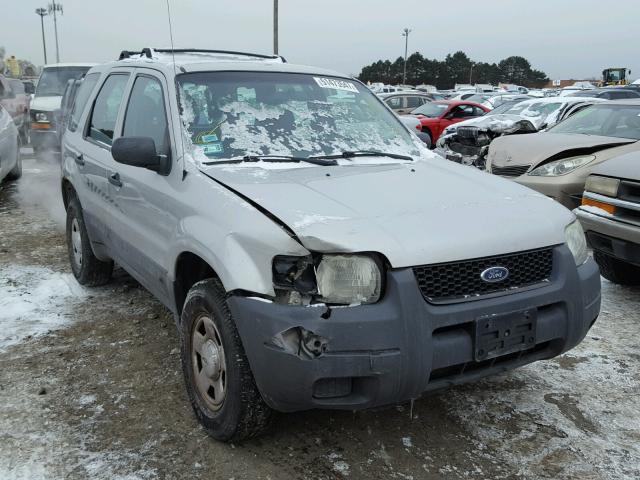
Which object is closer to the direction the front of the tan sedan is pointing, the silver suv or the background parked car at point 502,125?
the silver suv

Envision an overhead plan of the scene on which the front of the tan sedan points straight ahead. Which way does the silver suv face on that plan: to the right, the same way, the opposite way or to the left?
to the left

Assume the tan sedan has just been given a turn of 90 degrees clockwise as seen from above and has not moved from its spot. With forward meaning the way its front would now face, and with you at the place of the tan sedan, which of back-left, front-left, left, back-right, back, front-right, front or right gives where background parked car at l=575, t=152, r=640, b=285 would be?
back-left

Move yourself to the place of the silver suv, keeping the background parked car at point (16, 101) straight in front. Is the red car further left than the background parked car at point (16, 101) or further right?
right

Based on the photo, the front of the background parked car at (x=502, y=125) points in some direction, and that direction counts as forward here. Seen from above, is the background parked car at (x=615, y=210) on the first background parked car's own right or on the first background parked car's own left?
on the first background parked car's own left

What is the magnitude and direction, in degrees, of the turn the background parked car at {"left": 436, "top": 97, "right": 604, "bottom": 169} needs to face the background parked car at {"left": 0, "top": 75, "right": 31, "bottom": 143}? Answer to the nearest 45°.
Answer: approximately 45° to its right

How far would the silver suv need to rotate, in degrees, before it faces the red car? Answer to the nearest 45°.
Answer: approximately 135° to its left

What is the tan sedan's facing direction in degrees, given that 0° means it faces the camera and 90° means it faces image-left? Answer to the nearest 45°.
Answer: approximately 45°

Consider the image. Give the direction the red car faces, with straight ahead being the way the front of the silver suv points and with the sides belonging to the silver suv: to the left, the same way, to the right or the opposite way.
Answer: to the right

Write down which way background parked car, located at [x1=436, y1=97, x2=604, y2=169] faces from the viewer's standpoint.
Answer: facing the viewer and to the left of the viewer

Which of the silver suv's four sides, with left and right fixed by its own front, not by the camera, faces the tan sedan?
left

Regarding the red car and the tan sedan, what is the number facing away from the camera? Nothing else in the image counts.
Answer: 0

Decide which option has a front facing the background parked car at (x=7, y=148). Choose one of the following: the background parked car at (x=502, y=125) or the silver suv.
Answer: the background parked car at (x=502, y=125)
